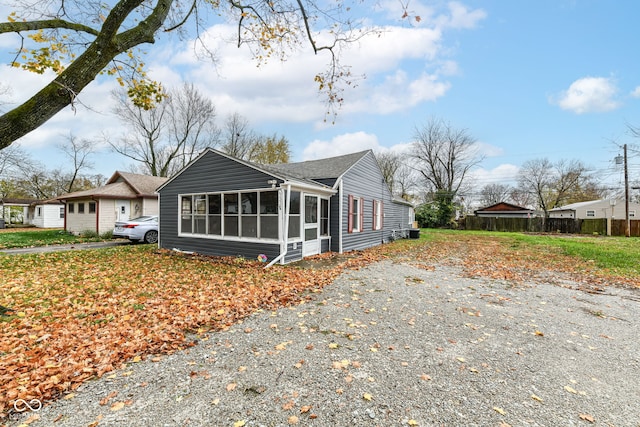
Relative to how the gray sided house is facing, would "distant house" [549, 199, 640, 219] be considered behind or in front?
behind

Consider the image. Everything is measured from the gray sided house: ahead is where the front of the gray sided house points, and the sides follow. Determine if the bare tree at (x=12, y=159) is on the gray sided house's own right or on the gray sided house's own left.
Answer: on the gray sided house's own right

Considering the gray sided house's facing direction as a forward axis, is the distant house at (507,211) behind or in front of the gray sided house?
behind

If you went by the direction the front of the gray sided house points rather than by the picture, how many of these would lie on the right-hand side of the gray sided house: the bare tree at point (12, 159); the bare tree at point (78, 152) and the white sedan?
3

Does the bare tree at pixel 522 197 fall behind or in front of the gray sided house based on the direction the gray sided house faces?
behind

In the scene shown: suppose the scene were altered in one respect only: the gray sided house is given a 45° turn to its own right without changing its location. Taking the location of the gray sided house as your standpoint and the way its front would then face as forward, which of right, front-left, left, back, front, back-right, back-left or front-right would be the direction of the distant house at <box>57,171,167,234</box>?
front-right

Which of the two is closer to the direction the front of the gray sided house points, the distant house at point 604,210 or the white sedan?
the white sedan

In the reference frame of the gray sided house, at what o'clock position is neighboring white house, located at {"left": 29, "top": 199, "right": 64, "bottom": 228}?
The neighboring white house is roughly at 3 o'clock from the gray sided house.

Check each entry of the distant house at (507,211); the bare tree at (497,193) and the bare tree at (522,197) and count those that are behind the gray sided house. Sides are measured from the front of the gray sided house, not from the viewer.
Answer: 3

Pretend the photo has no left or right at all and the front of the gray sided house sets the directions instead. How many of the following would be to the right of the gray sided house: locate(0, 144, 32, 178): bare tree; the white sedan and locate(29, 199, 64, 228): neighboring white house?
3

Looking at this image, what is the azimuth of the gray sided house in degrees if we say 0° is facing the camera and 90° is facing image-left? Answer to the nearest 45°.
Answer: approximately 45°

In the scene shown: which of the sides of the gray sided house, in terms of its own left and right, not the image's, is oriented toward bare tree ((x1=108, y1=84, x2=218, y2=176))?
right

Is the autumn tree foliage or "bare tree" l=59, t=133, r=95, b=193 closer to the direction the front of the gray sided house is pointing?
the autumn tree foliage

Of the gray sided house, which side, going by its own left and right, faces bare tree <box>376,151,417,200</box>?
back
